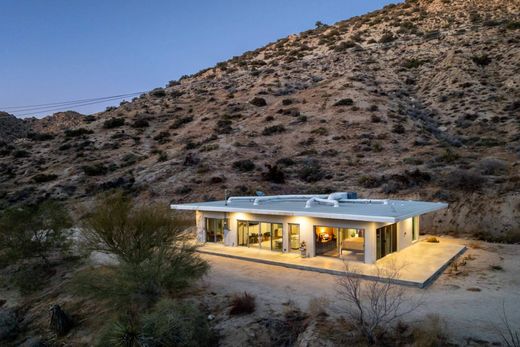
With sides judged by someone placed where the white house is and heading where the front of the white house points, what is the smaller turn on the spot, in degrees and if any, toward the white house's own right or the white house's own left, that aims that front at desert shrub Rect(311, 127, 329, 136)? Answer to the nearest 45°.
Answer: approximately 135° to the white house's own right

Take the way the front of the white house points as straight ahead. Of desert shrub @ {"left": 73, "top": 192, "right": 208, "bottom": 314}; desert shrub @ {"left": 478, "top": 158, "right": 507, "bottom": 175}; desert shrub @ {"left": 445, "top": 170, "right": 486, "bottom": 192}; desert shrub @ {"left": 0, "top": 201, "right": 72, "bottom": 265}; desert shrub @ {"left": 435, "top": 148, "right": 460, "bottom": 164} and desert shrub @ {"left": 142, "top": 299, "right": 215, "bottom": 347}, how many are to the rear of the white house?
3

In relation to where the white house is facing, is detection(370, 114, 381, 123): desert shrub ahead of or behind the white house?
behind

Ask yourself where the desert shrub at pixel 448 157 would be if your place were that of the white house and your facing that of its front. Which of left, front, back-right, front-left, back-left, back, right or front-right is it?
back

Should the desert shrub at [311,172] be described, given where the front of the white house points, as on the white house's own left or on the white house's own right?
on the white house's own right

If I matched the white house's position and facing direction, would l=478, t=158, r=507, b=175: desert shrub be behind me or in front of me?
behind

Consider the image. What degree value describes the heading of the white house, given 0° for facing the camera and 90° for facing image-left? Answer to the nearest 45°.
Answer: approximately 45°

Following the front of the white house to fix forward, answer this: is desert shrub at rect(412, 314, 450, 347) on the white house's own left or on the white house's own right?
on the white house's own left

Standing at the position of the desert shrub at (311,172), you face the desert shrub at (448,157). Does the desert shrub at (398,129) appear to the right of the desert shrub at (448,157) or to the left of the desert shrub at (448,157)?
left

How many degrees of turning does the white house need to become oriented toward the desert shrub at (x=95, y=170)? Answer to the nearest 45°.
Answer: approximately 90° to its right
